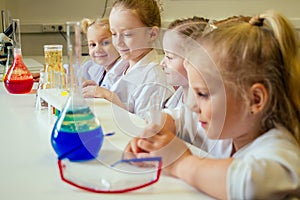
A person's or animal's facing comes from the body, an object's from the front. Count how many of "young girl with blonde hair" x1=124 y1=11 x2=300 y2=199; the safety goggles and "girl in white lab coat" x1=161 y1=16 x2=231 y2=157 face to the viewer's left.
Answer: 2

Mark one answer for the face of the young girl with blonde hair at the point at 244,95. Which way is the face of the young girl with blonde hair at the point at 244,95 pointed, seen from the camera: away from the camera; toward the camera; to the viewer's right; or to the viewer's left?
to the viewer's left

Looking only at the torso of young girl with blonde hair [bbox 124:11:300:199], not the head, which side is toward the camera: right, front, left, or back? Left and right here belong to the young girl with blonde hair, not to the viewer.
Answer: left

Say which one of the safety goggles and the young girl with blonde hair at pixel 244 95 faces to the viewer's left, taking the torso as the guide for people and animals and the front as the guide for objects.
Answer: the young girl with blonde hair

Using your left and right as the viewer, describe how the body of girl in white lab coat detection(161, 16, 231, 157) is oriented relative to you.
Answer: facing to the left of the viewer

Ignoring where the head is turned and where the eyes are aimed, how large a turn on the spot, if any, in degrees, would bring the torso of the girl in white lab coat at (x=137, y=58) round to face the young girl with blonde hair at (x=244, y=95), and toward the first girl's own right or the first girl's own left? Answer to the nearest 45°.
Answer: approximately 45° to the first girl's own left

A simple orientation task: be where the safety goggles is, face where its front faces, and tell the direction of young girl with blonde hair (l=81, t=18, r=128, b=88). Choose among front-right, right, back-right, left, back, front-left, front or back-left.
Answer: back
